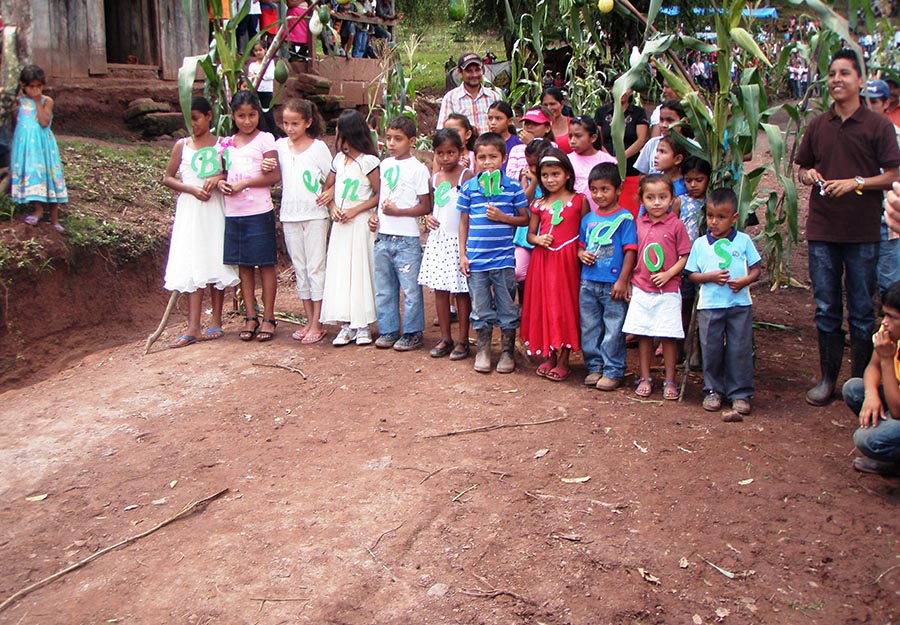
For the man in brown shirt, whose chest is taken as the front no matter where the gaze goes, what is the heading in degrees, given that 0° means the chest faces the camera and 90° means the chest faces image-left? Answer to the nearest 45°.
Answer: approximately 45°

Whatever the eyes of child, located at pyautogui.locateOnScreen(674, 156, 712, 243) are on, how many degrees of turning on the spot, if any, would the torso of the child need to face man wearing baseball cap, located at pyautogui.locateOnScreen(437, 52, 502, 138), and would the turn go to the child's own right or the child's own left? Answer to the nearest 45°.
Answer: approximately 135° to the child's own right

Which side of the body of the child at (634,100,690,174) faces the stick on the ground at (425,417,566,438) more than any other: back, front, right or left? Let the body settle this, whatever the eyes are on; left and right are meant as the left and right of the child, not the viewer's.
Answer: front

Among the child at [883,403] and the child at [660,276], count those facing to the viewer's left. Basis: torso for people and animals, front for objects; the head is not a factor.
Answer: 1

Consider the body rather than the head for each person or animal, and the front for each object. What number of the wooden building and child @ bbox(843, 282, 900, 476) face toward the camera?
1

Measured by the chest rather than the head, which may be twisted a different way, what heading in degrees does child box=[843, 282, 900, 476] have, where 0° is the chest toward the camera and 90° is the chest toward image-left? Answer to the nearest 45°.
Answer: approximately 90°

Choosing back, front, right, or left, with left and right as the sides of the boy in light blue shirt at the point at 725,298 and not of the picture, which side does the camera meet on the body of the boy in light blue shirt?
front

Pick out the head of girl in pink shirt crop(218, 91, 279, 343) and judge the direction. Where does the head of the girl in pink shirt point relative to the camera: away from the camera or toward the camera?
toward the camera

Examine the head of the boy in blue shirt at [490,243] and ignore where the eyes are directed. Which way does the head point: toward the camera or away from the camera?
toward the camera

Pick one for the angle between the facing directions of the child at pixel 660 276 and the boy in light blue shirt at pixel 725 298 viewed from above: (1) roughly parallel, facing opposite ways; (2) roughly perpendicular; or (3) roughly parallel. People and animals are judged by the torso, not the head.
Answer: roughly parallel

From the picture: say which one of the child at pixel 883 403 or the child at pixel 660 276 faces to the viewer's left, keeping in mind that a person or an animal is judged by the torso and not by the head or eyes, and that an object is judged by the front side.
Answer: the child at pixel 883 403

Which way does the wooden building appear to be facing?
toward the camera

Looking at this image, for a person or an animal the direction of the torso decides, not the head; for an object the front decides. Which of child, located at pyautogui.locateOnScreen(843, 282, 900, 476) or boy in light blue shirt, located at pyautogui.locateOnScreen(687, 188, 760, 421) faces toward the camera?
the boy in light blue shirt

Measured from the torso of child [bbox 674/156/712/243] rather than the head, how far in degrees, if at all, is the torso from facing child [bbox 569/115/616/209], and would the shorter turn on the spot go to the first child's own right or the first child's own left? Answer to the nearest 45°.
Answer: approximately 135° to the first child's own right

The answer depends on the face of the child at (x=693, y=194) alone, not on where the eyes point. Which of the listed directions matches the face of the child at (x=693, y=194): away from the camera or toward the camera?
toward the camera

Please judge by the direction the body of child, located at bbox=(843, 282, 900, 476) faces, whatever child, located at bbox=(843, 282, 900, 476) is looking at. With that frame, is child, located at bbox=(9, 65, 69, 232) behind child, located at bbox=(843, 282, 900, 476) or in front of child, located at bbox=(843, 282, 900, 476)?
in front
